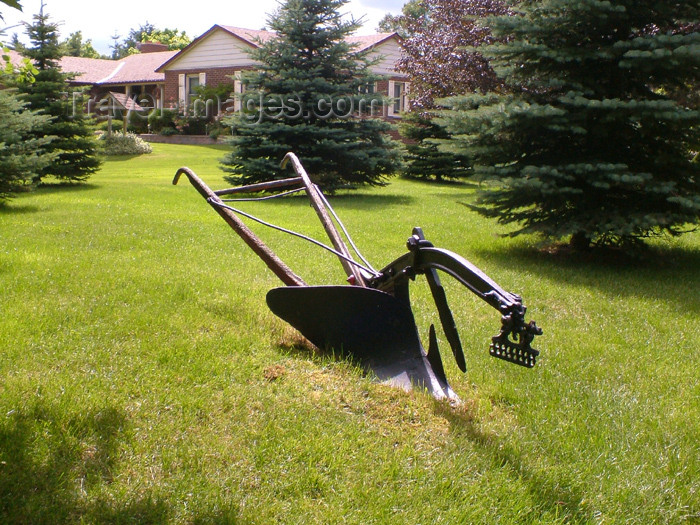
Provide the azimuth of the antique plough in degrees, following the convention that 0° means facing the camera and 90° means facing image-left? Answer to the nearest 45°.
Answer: approximately 315°

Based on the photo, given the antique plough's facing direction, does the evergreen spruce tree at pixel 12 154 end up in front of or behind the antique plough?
behind

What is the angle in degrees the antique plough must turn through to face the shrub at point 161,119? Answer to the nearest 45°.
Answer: approximately 135° to its left

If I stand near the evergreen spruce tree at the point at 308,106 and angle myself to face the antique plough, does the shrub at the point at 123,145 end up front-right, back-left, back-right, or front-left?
back-right

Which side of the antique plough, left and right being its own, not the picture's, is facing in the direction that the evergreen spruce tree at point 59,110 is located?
back

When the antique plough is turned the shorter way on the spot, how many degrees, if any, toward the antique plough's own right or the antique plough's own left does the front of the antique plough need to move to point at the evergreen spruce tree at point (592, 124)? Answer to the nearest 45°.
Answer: approximately 90° to the antique plough's own left

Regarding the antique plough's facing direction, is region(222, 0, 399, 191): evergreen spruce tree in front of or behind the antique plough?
behind

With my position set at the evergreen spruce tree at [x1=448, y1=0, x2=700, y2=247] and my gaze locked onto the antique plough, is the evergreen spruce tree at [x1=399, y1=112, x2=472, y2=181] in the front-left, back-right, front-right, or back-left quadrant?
back-right

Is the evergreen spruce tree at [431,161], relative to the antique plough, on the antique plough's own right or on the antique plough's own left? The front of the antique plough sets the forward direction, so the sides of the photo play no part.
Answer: on the antique plough's own left
